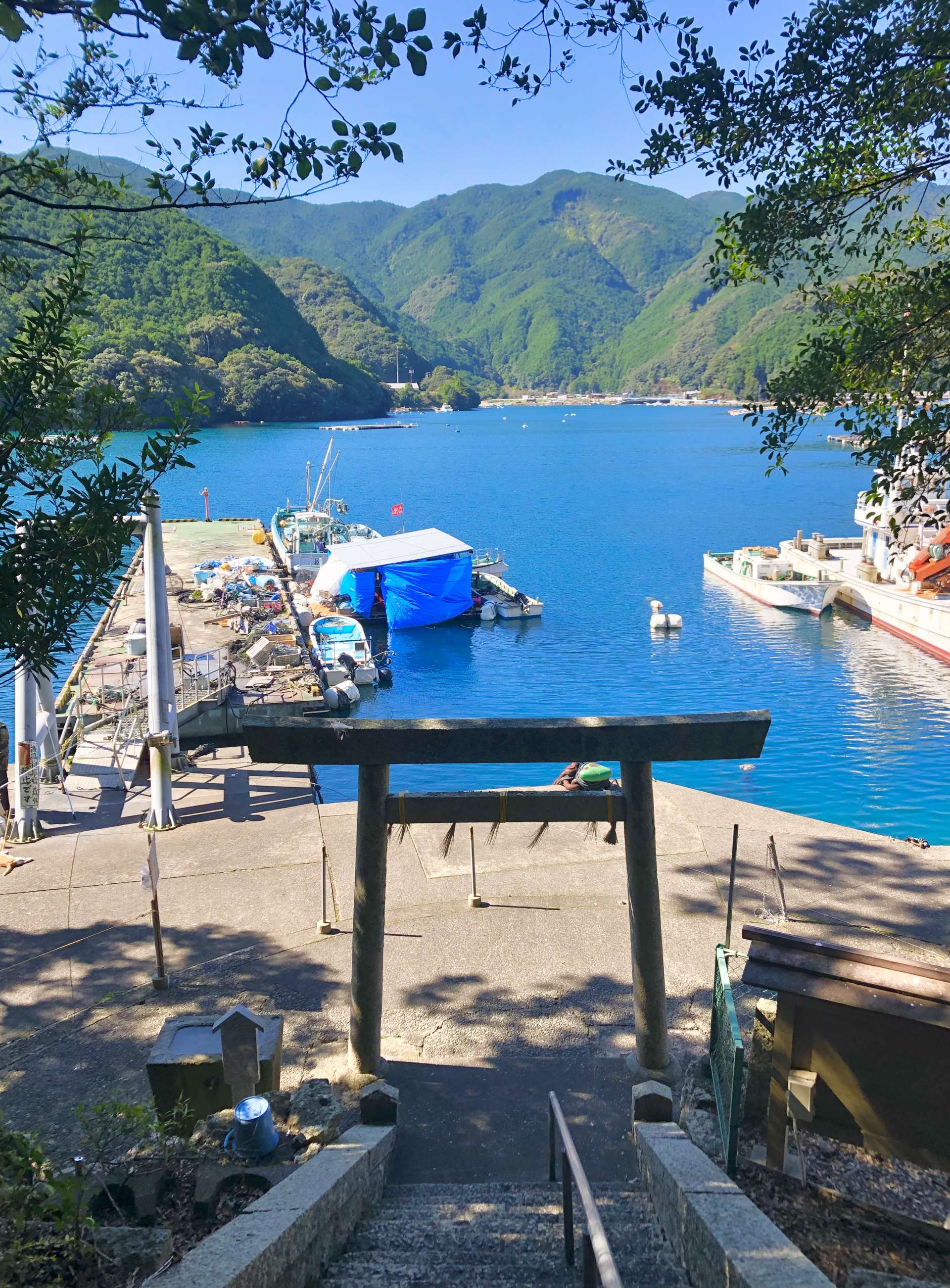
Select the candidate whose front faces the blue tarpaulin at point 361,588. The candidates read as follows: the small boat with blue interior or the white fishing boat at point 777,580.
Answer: the small boat with blue interior

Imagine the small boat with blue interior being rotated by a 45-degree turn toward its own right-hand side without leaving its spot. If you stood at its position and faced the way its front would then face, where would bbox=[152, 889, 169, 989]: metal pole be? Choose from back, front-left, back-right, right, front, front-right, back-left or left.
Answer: back-right

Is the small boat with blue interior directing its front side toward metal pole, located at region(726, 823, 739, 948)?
no

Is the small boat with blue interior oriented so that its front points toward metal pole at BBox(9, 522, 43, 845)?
no

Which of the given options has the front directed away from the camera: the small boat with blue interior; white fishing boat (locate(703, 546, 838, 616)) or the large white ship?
the small boat with blue interior

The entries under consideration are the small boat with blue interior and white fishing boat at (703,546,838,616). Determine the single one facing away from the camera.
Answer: the small boat with blue interior

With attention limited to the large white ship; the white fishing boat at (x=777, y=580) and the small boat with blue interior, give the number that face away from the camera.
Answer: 1

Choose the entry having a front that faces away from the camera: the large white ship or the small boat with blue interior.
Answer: the small boat with blue interior

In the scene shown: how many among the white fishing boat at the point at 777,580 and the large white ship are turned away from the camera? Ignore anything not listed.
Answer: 0

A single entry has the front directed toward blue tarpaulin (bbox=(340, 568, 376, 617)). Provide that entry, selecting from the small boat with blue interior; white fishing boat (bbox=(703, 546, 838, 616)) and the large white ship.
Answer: the small boat with blue interior

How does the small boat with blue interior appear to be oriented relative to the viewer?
away from the camera

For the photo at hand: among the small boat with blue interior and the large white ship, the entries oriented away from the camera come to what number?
1

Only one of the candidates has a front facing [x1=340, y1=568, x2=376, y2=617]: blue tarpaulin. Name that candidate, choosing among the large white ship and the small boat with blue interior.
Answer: the small boat with blue interior

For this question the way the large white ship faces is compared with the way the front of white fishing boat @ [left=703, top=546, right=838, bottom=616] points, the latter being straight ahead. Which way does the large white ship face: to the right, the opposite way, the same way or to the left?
the same way

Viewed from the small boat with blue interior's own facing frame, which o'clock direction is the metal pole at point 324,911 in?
The metal pole is roughly at 6 o'clock from the small boat with blue interior.
